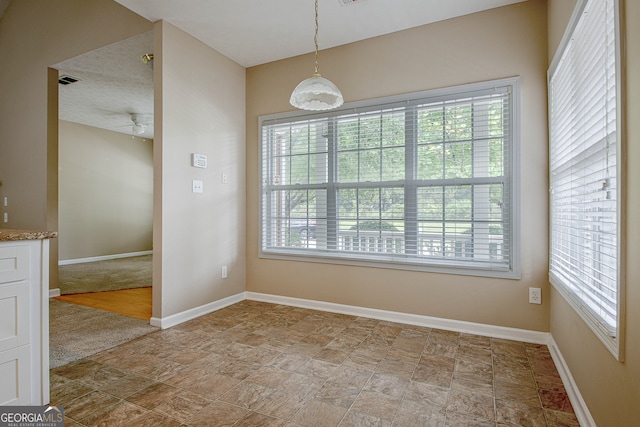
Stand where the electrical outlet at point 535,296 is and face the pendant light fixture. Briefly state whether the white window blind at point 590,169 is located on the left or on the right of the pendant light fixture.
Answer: left

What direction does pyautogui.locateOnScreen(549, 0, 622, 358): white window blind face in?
to the viewer's left

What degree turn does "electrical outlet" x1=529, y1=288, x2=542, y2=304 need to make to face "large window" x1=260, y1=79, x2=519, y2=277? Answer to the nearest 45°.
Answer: approximately 90° to its right

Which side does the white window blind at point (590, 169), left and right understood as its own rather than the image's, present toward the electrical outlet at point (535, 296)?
right

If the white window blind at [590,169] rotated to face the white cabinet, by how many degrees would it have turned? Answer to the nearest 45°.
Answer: approximately 45° to its left

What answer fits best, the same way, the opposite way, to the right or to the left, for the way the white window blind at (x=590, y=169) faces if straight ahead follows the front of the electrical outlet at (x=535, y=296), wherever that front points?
to the right

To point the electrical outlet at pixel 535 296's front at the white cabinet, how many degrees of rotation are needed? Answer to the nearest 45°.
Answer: approximately 45° to its right
